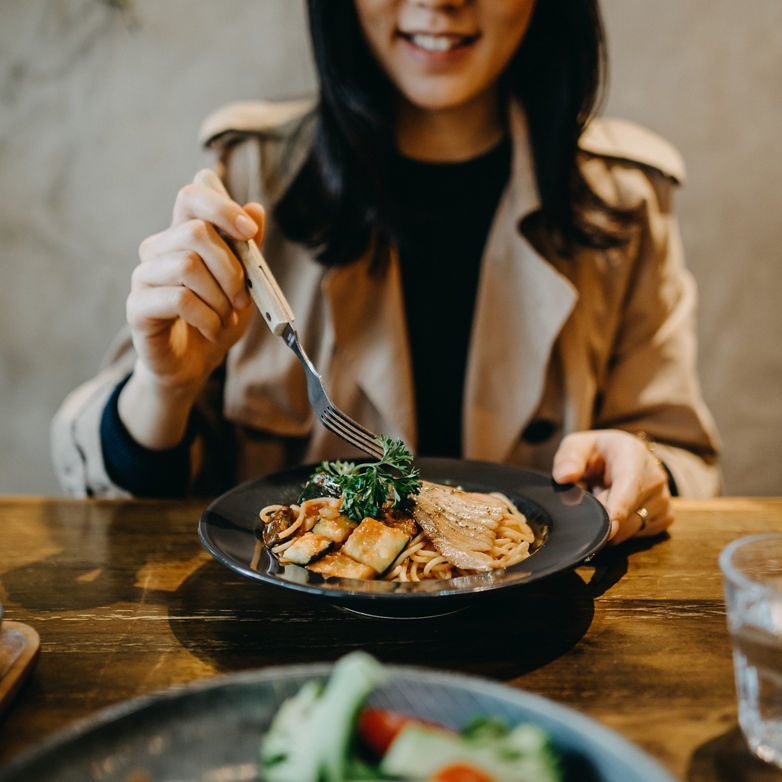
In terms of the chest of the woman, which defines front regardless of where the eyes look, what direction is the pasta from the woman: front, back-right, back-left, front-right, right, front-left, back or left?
front

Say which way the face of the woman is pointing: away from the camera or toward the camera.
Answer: toward the camera

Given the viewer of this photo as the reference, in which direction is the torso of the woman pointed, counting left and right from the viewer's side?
facing the viewer

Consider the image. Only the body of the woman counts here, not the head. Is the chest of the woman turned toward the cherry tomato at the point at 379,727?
yes

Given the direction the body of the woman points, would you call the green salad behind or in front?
in front

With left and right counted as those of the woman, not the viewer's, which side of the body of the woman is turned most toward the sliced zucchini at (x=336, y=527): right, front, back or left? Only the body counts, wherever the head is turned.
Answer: front

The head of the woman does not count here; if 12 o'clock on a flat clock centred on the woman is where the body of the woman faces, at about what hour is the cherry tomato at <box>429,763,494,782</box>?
The cherry tomato is roughly at 12 o'clock from the woman.

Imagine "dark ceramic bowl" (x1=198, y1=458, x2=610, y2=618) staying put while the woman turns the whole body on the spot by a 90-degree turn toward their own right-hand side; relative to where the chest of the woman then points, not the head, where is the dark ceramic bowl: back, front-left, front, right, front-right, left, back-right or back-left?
left

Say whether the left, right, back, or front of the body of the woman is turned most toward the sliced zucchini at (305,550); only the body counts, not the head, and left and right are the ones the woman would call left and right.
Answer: front

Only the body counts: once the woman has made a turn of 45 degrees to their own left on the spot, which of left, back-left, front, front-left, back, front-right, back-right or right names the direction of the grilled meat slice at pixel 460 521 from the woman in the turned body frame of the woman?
front-right

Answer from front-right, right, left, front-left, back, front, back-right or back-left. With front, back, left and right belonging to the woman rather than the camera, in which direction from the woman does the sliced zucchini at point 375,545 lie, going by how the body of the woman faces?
front

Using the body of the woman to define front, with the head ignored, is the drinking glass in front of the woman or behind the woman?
in front
